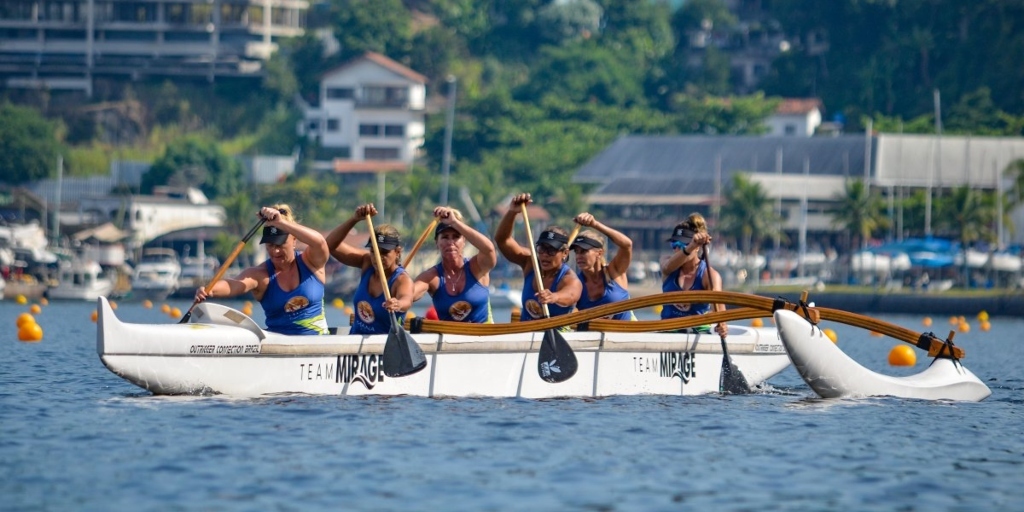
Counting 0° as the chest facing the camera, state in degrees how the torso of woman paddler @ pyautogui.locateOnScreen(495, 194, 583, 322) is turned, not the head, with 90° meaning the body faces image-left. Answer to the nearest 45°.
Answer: approximately 45°

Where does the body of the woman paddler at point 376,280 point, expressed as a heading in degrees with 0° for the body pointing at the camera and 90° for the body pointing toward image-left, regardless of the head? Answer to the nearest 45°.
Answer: approximately 45°

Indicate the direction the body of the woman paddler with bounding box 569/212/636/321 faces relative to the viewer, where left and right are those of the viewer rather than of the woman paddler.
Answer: facing the viewer and to the left of the viewer

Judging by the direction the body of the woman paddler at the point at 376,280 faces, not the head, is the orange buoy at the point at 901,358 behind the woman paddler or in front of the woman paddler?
behind

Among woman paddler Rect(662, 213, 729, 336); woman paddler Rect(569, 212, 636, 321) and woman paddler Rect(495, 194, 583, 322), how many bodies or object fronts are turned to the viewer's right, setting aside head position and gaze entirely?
0

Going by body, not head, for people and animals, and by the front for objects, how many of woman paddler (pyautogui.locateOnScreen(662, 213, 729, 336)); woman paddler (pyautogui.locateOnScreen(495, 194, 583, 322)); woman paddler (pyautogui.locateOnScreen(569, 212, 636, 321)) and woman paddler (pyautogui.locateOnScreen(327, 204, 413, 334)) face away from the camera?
0

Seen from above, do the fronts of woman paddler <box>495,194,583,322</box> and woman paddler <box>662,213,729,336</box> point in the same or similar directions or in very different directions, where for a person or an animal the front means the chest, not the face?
same or similar directions

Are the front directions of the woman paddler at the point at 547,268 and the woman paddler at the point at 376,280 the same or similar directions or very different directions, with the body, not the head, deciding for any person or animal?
same or similar directions

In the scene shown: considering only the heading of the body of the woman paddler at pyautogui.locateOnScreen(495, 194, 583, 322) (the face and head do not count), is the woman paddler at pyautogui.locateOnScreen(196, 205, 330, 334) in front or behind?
in front

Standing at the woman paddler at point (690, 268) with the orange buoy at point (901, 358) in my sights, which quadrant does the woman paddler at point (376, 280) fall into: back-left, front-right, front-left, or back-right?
back-left

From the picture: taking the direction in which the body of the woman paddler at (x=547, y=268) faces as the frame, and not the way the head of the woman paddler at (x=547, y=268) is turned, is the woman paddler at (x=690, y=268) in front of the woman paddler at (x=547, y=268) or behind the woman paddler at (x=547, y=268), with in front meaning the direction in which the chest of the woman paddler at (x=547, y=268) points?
behind

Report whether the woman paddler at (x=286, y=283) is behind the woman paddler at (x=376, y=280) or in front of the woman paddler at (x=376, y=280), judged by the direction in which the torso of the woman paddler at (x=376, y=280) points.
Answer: in front

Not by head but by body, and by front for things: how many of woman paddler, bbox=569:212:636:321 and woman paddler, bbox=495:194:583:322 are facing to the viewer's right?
0
